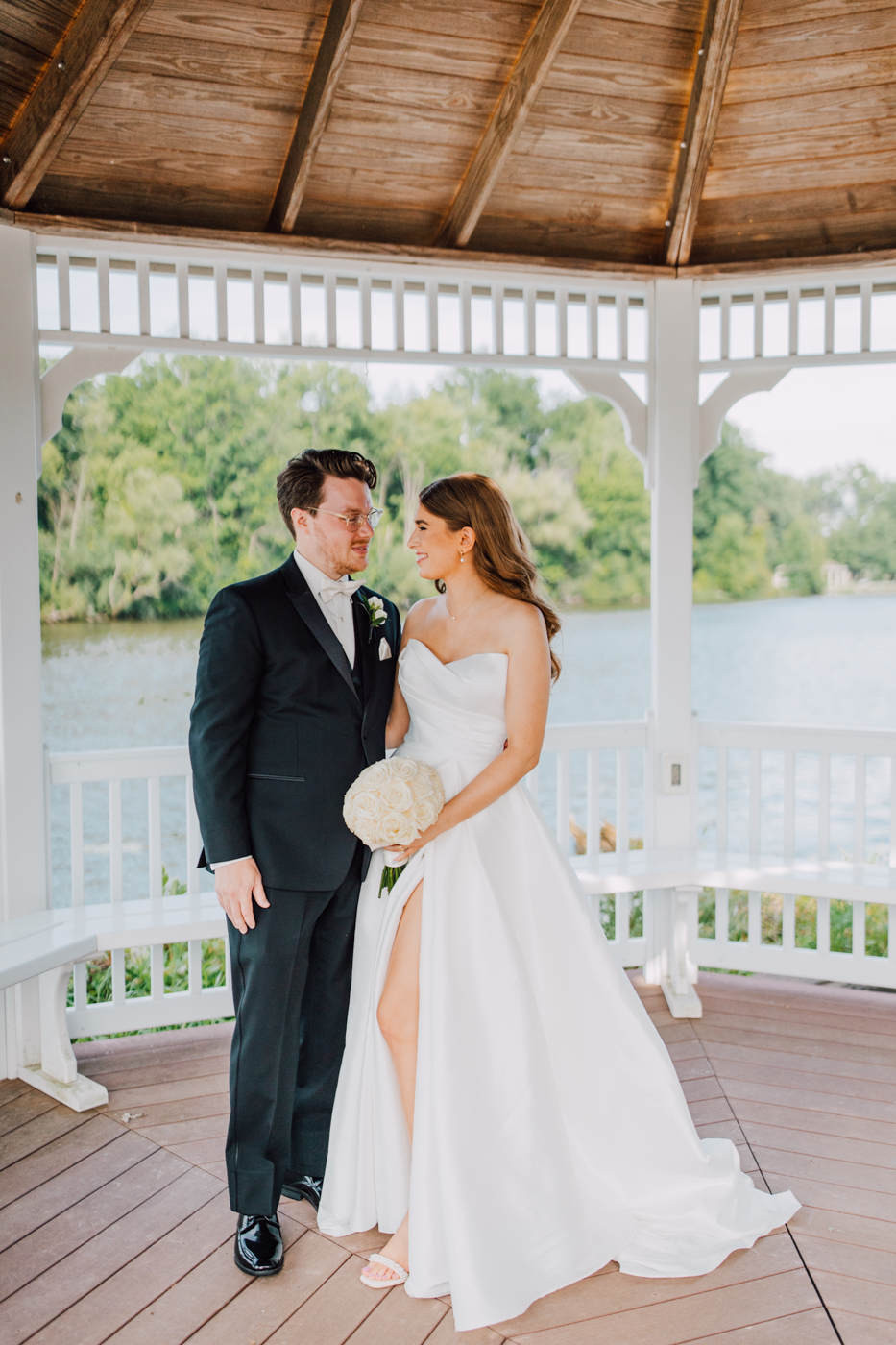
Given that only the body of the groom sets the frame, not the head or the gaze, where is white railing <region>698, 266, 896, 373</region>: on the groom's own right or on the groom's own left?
on the groom's own left

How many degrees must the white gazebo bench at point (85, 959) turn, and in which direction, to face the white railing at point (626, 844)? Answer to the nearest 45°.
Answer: approximately 45° to its left

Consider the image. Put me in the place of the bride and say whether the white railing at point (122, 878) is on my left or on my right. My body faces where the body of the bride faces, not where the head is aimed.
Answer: on my right

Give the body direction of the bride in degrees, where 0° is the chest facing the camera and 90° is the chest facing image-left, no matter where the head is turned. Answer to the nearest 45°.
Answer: approximately 45°

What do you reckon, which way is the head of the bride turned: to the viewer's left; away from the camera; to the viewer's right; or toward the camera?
to the viewer's left

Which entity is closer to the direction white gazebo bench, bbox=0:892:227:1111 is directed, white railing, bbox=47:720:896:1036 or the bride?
the bride

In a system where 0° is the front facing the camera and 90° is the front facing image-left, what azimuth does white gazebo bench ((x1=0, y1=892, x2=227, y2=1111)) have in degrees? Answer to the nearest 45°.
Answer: approximately 315°

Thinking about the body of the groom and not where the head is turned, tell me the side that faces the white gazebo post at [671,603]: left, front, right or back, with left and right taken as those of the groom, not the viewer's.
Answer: left
